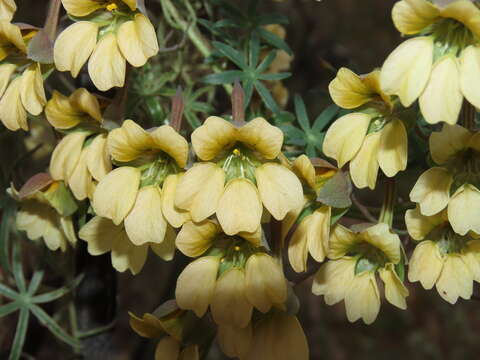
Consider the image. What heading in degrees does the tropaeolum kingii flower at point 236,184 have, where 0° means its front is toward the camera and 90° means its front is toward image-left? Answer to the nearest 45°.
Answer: approximately 0°

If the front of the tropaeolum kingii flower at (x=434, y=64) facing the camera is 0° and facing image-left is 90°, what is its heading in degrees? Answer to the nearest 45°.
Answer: approximately 0°

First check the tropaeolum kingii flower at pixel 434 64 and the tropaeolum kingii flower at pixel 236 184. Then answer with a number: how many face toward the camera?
2
